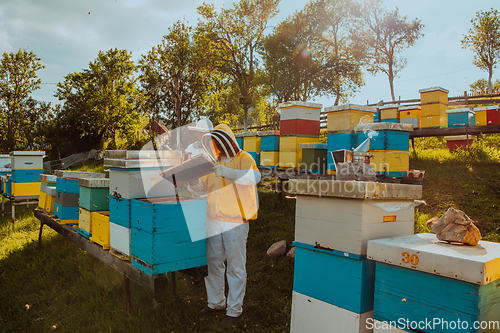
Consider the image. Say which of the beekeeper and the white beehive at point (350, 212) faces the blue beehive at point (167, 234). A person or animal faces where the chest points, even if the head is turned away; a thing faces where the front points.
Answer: the beekeeper

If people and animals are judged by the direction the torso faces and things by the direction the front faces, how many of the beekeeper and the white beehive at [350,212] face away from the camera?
0

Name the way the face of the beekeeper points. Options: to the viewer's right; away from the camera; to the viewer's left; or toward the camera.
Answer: to the viewer's left

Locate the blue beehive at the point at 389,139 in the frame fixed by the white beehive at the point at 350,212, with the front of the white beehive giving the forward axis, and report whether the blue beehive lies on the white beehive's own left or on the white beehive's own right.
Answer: on the white beehive's own left

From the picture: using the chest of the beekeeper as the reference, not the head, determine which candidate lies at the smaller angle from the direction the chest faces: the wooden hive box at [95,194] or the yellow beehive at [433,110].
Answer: the wooden hive box

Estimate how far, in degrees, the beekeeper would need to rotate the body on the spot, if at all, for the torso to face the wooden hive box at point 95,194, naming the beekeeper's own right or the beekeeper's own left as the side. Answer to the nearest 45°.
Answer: approximately 45° to the beekeeper's own right

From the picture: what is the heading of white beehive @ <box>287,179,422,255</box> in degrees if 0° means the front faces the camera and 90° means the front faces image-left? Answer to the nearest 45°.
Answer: approximately 315°

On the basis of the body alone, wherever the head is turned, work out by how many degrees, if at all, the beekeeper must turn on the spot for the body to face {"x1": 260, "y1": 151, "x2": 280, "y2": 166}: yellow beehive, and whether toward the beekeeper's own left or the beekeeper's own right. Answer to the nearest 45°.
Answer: approximately 135° to the beekeeper's own right

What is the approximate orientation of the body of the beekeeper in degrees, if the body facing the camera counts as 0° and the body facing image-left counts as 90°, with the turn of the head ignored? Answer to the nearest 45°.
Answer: approximately 45°

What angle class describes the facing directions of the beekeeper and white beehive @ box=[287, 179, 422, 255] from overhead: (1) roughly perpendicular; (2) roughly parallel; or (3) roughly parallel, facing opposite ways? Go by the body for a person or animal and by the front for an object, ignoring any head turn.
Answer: roughly perpendicular

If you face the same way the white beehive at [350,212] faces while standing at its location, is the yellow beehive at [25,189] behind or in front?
behind

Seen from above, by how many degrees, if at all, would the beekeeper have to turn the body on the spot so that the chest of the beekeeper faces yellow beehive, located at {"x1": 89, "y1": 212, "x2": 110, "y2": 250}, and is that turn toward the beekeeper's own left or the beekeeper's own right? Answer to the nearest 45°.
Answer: approximately 45° to the beekeeper's own right

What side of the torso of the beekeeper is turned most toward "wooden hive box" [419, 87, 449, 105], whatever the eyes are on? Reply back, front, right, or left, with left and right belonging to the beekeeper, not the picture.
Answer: back

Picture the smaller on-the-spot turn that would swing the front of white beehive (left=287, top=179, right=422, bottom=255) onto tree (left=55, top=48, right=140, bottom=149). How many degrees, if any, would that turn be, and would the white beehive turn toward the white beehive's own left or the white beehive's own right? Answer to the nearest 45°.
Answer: approximately 180°
